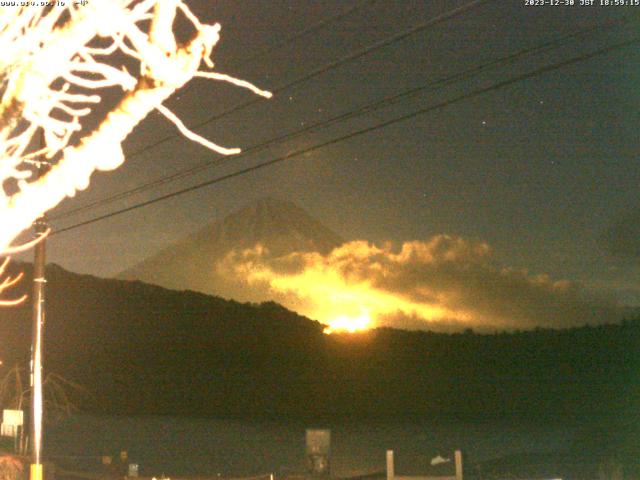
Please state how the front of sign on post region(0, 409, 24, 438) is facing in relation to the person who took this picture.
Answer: facing the viewer

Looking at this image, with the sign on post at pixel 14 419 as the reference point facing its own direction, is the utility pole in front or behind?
in front
